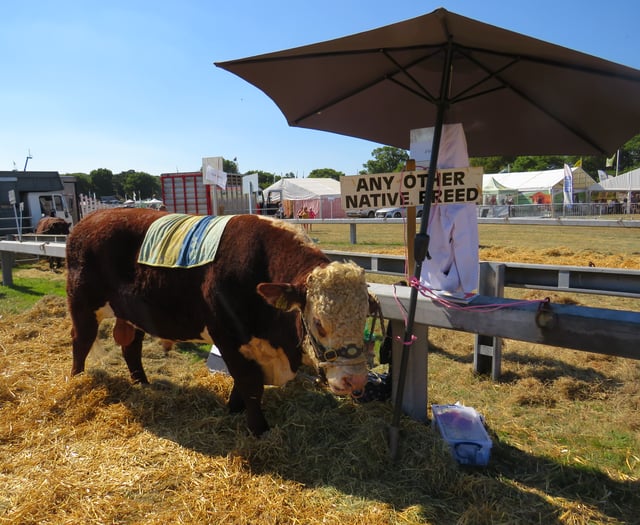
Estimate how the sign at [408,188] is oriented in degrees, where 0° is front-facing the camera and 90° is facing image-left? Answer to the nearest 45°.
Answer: approximately 0°

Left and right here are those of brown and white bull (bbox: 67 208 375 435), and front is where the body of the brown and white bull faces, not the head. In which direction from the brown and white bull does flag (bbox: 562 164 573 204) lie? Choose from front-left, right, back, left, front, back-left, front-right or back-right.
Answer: left

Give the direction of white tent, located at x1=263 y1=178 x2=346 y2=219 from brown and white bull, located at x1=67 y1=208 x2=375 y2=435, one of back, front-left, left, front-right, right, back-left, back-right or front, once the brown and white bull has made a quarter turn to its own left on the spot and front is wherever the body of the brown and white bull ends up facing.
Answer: front-left

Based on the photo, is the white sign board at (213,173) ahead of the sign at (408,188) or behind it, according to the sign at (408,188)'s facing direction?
behind

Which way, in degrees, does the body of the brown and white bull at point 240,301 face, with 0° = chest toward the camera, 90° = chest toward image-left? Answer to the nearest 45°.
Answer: approximately 315°

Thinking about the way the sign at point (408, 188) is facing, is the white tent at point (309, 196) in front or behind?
behind
